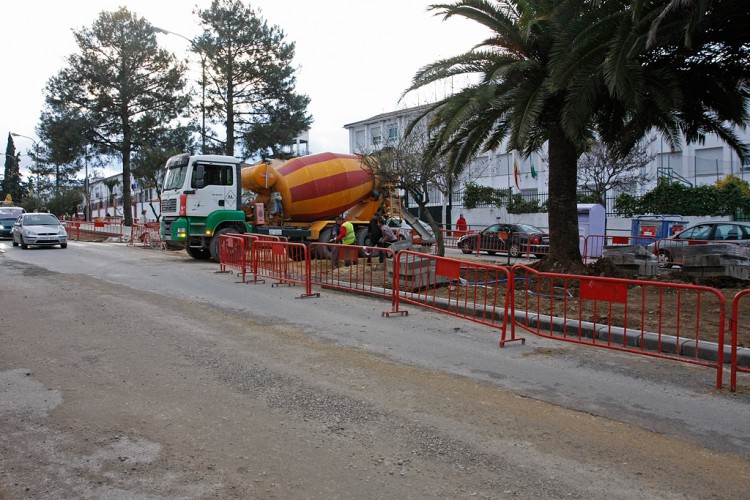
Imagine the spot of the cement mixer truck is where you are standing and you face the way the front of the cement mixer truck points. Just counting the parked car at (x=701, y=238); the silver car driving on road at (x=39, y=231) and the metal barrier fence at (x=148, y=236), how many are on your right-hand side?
2

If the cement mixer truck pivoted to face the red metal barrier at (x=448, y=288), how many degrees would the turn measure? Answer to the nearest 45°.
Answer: approximately 45° to its left

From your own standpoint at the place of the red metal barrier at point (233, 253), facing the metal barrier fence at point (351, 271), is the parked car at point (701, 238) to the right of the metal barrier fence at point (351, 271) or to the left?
left

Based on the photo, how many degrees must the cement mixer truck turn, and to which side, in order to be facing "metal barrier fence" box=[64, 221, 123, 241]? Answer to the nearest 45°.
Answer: approximately 90° to its right

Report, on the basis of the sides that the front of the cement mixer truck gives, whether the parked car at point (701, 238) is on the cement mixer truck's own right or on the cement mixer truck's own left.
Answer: on the cement mixer truck's own left

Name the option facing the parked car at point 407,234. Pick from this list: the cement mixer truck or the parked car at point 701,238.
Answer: the parked car at point 701,238

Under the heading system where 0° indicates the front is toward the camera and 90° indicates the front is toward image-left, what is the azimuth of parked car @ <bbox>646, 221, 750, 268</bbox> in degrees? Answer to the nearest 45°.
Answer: approximately 90°

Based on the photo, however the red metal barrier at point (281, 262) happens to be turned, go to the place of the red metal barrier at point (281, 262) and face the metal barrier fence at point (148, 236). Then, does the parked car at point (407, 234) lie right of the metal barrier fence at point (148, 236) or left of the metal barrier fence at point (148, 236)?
right
